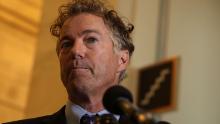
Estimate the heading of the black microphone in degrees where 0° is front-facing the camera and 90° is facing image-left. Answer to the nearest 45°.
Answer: approximately 135°

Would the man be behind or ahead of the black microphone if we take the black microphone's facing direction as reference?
ahead
